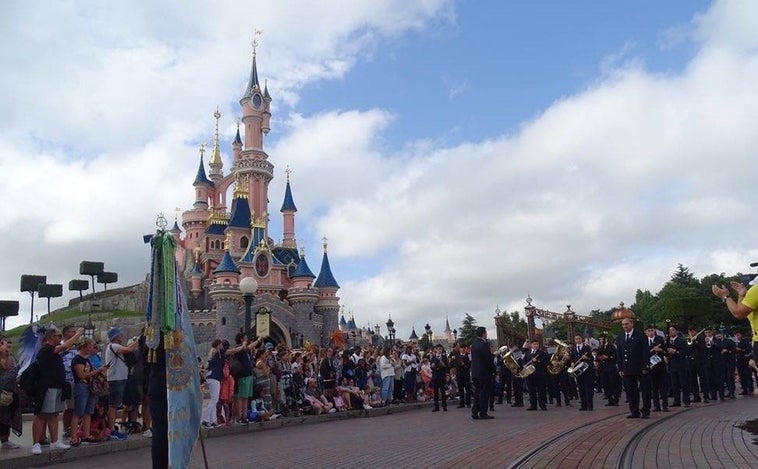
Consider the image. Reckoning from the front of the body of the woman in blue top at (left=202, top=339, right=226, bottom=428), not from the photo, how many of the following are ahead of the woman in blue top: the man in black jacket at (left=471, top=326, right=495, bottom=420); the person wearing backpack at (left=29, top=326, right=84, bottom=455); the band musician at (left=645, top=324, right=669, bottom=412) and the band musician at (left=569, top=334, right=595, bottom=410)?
3

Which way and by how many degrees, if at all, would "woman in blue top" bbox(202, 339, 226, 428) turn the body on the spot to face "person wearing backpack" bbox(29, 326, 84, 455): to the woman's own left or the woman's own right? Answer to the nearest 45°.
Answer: approximately 135° to the woman's own right

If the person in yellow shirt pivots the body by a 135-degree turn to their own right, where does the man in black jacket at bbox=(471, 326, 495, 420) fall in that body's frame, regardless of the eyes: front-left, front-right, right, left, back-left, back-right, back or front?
left

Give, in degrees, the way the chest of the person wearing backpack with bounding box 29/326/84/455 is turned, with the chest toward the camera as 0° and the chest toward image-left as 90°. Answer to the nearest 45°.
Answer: approximately 270°

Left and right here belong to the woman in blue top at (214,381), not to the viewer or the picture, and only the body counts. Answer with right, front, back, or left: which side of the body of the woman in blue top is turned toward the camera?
right

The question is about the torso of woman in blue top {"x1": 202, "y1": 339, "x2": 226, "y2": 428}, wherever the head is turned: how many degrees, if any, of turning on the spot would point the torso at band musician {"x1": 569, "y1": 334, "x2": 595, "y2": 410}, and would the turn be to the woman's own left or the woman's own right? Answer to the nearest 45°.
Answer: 0° — they already face them

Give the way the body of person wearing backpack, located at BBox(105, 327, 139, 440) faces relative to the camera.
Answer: to the viewer's right

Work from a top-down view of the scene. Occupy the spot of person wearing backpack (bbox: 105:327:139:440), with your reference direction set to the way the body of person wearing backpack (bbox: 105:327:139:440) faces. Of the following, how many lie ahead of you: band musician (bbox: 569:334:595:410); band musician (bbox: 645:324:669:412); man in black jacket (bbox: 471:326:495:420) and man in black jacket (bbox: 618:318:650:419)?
4

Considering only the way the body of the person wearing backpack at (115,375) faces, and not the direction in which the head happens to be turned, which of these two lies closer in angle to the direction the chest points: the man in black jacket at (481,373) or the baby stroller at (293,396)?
the man in black jacket

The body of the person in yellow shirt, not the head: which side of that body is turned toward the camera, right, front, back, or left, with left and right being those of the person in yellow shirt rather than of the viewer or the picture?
left

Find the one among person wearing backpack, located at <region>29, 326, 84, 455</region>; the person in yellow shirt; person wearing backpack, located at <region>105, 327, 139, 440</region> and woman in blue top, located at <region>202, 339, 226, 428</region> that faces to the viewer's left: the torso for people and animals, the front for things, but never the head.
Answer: the person in yellow shirt

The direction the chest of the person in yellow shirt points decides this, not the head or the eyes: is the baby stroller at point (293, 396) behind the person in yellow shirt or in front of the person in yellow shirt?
in front

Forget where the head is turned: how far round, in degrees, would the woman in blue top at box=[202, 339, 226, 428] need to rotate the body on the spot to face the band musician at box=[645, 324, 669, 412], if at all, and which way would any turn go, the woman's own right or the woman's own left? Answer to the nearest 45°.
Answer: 0° — they already face them

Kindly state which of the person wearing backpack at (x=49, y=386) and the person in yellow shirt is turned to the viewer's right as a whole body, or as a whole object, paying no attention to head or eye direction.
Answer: the person wearing backpack

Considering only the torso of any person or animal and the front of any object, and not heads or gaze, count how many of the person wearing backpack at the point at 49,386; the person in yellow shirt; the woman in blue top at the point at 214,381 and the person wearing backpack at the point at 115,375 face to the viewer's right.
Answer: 3
